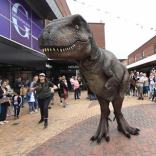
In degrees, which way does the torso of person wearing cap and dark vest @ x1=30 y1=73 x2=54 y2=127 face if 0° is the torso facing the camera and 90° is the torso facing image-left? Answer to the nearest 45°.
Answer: approximately 0°

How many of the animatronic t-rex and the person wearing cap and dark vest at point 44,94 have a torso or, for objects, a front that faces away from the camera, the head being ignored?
0

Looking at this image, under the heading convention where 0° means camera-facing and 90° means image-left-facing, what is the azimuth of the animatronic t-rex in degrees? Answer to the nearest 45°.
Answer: approximately 45°

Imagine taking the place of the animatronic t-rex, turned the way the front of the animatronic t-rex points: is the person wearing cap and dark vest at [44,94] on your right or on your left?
on your right
